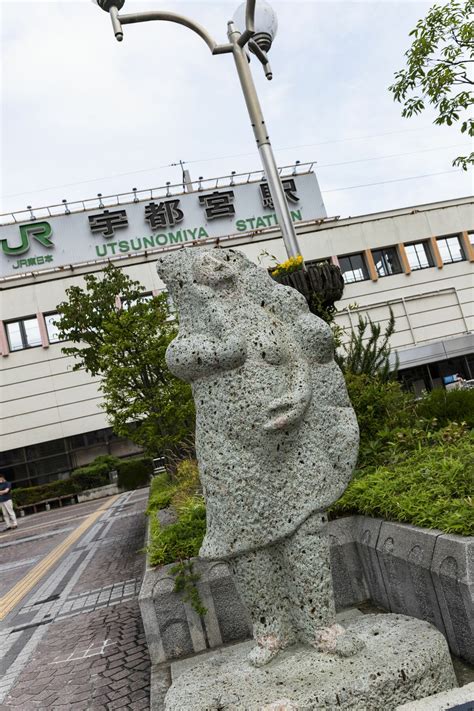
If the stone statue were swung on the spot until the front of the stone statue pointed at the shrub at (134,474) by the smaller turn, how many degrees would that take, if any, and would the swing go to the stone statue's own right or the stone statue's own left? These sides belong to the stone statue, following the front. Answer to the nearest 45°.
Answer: approximately 180°

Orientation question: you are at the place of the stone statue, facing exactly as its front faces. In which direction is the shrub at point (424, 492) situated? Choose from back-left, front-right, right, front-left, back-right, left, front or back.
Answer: back-left

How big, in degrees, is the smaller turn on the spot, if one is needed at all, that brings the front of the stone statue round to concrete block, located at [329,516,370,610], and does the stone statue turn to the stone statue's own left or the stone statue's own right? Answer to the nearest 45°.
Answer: approximately 180°

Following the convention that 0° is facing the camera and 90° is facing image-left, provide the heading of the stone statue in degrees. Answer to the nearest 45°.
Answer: approximately 0°

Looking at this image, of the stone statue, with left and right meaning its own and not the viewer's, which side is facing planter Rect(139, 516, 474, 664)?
back

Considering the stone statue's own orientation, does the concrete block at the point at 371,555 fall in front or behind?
behind

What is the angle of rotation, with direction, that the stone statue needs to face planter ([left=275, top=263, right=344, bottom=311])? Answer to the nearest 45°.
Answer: approximately 180°

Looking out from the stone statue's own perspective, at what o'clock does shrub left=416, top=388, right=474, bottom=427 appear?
The shrub is roughly at 7 o'clock from the stone statue.

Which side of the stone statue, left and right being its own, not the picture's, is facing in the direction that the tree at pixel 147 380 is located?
back

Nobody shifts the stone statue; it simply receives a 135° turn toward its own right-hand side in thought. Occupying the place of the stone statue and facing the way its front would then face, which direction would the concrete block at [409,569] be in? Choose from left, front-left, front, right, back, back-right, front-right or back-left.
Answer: right
